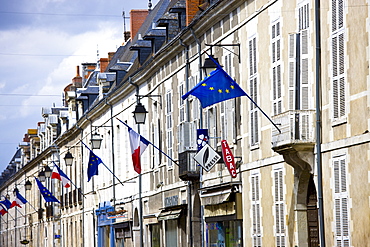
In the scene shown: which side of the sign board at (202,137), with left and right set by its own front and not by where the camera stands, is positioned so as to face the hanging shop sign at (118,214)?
back

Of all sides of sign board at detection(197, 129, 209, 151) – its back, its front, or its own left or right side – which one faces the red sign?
front

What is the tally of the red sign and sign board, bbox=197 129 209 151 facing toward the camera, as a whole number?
2

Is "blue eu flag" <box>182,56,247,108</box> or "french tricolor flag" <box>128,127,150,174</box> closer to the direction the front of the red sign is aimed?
the blue eu flag

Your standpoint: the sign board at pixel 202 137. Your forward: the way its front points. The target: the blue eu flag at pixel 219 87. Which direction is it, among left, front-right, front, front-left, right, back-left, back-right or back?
front

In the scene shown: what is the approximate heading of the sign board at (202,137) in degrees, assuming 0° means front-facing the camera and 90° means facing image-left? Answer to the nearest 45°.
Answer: approximately 0°

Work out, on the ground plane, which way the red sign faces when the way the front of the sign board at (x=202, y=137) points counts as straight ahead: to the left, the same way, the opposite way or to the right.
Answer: the same way

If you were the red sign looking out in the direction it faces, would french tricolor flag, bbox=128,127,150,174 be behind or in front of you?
behind

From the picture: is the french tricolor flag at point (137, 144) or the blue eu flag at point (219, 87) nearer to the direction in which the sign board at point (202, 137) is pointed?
the blue eu flag

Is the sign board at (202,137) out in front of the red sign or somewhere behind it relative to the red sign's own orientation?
behind

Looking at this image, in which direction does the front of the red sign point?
toward the camera
